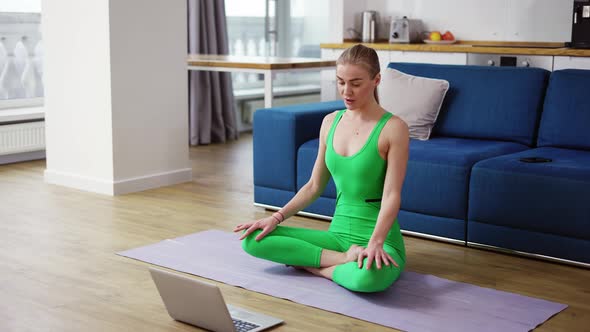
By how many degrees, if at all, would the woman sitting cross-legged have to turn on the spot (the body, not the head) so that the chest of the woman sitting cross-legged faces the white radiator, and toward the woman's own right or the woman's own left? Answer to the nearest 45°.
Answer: approximately 90° to the woman's own right

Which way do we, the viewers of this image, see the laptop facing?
facing away from the viewer and to the right of the viewer

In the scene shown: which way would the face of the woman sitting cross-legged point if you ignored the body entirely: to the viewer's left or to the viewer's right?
to the viewer's left

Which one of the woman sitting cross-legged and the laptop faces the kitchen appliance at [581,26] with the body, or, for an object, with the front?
the laptop

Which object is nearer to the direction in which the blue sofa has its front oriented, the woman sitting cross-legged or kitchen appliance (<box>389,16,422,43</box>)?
the woman sitting cross-legged

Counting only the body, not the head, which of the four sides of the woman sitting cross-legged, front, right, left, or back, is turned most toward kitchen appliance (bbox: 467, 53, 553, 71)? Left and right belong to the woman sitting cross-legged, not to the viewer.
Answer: back

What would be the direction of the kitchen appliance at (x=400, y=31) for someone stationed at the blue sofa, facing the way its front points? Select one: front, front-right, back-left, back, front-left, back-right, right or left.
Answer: back-right

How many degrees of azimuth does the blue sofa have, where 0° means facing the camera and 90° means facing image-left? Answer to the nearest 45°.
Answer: approximately 45°

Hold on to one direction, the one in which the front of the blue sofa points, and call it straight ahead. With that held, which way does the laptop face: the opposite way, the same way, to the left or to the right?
the opposite way
